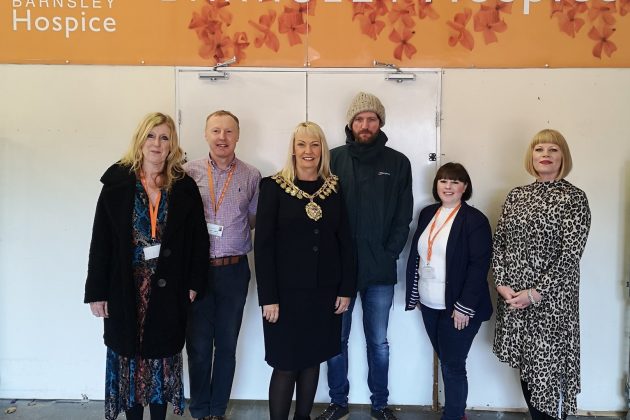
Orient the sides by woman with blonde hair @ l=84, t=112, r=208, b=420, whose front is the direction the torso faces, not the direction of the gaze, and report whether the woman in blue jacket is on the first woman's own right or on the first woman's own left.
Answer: on the first woman's own left

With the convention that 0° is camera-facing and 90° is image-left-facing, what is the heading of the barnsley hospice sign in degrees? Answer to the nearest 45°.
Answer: approximately 0°

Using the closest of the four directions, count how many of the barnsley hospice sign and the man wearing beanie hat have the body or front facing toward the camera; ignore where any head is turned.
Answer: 2

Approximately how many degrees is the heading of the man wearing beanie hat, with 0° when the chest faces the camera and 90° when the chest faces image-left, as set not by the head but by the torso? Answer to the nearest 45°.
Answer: approximately 0°

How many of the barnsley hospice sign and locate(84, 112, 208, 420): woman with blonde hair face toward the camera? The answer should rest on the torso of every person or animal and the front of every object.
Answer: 2
